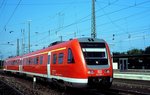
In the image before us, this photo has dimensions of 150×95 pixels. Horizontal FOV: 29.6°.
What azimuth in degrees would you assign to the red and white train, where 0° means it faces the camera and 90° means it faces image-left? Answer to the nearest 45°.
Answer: approximately 315°
